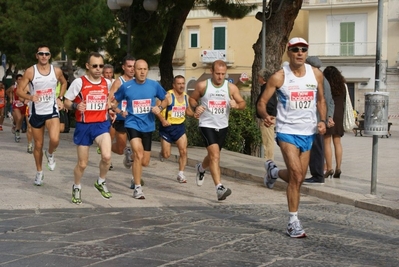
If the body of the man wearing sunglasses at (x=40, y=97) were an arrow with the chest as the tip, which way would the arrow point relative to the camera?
toward the camera

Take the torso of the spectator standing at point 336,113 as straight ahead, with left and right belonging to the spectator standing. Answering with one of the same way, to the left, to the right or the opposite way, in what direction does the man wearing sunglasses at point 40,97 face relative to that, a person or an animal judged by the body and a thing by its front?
the opposite way

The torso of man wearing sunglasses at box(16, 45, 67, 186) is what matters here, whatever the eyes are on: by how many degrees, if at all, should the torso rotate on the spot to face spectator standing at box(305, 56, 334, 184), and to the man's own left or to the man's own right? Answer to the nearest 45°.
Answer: approximately 90° to the man's own left

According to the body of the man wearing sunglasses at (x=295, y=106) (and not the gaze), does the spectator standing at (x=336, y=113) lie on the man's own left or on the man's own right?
on the man's own left

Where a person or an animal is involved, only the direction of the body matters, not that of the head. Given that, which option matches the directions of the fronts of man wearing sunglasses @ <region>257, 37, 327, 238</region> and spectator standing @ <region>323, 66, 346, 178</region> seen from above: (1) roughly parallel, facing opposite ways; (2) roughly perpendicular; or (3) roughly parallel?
roughly parallel, facing opposite ways

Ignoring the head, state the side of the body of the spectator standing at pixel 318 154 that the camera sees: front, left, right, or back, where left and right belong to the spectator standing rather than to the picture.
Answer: left

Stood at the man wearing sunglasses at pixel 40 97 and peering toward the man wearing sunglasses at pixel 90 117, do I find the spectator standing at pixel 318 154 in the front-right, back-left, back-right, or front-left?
front-left

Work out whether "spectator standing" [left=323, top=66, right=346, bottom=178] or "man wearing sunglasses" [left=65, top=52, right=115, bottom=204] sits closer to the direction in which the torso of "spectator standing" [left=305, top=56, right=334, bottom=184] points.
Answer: the man wearing sunglasses

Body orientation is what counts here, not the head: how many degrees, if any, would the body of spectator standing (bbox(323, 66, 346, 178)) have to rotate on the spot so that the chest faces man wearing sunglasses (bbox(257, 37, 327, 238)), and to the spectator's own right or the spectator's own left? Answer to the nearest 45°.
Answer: approximately 135° to the spectator's own left

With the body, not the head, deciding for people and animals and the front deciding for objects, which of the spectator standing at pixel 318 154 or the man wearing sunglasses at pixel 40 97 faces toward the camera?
the man wearing sunglasses

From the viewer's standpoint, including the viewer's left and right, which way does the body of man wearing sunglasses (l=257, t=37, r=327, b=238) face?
facing the viewer and to the right of the viewer

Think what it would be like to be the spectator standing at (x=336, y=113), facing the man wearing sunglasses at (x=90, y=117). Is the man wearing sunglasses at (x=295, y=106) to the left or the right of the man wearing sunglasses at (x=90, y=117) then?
left

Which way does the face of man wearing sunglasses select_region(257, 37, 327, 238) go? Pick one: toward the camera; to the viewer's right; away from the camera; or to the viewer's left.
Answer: toward the camera

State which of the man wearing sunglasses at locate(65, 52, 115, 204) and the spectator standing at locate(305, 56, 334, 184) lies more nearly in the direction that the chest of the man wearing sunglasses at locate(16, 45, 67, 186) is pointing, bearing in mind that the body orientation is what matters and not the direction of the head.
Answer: the man wearing sunglasses
